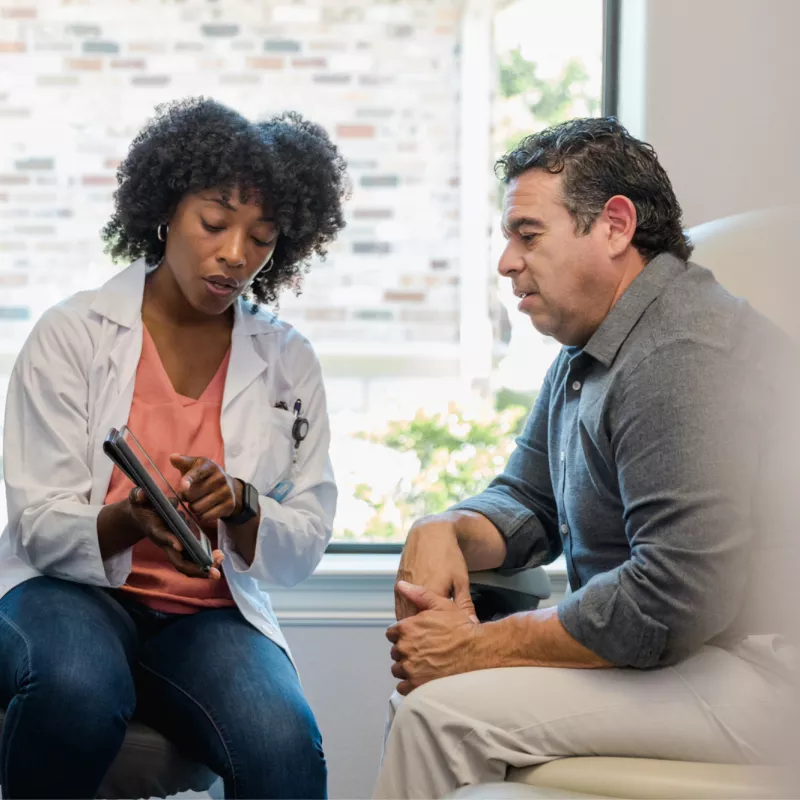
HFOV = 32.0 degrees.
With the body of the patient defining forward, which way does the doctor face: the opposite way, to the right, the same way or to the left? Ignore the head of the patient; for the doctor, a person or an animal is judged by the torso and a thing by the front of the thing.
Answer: to the left

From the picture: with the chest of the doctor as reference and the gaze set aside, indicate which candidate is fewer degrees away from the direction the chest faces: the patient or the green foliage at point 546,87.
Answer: the patient

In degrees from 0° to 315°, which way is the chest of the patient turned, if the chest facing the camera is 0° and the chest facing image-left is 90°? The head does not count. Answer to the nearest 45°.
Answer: approximately 90°

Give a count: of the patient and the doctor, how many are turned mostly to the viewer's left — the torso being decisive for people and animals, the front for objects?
1

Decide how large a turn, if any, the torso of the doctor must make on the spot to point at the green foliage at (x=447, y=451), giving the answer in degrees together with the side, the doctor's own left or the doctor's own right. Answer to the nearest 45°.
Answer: approximately 135° to the doctor's own left

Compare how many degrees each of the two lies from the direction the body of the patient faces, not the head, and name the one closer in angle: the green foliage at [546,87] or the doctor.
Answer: the doctor

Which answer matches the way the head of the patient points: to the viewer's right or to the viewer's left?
to the viewer's left

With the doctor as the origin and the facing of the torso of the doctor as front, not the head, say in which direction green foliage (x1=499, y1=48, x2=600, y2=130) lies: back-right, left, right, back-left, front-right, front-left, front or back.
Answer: back-left

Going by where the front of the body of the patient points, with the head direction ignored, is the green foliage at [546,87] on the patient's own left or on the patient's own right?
on the patient's own right
